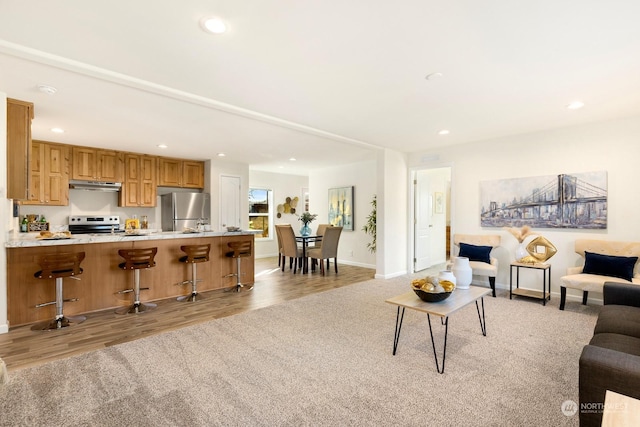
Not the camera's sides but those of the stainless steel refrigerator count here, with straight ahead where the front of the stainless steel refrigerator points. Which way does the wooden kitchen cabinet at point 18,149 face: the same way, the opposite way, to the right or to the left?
to the left

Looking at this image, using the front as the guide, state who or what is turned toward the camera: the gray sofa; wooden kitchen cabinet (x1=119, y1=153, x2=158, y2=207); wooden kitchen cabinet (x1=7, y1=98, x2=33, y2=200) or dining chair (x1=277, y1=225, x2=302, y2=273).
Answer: wooden kitchen cabinet (x1=119, y1=153, x2=158, y2=207)

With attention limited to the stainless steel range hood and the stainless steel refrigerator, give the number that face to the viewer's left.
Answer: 0

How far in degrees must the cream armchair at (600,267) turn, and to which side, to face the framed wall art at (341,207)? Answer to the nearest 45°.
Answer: approximately 45° to its right

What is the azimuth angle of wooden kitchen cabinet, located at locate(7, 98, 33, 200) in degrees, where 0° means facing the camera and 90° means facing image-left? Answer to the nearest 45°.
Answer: approximately 270°

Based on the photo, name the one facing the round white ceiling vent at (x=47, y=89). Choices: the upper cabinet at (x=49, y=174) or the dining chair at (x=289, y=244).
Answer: the upper cabinet

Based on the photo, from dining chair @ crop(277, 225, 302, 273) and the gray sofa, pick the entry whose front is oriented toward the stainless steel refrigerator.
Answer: the gray sofa

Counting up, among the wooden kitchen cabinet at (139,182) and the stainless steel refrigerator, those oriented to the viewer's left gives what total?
0

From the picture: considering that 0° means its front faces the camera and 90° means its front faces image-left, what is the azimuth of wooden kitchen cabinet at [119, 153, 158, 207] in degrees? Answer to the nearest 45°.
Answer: approximately 0°
